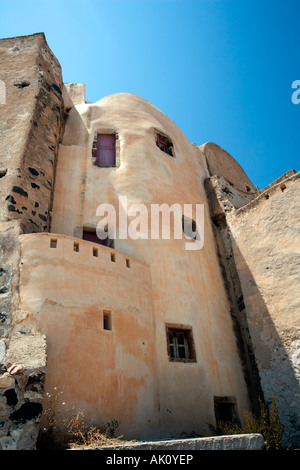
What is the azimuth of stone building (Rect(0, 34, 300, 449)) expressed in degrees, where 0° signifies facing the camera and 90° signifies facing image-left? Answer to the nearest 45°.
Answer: approximately 0°
